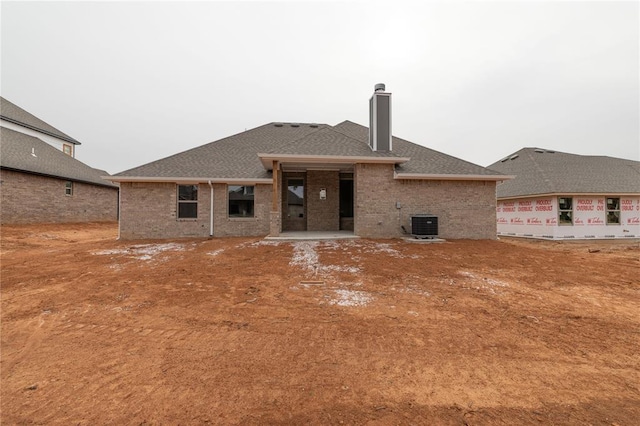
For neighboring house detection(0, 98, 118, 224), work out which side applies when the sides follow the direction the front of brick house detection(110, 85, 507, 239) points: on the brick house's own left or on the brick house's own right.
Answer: on the brick house's own left

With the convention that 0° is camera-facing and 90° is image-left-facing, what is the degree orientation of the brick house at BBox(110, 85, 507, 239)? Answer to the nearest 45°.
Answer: approximately 180°

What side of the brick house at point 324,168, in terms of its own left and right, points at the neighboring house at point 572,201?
right

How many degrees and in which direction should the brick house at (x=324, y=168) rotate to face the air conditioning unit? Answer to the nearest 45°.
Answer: approximately 90° to its right

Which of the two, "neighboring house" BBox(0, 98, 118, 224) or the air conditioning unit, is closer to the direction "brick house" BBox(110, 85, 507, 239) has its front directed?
the neighboring house
